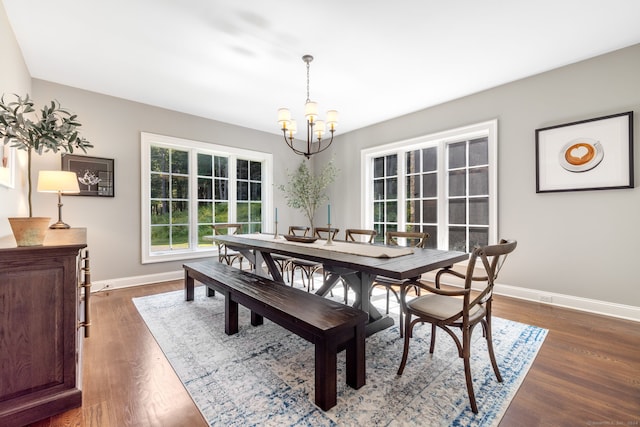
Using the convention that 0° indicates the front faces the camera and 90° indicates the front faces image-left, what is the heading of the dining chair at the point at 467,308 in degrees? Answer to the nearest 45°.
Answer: approximately 135°

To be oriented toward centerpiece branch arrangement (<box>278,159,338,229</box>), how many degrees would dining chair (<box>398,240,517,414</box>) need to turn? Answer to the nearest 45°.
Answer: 0° — it already faces it

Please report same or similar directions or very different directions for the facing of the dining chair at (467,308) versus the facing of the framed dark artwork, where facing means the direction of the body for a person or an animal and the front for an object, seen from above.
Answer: very different directions

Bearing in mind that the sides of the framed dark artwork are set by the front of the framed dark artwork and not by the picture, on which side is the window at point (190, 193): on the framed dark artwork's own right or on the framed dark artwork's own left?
on the framed dark artwork's own left

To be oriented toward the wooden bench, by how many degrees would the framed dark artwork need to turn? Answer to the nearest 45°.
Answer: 0° — it already faces it
